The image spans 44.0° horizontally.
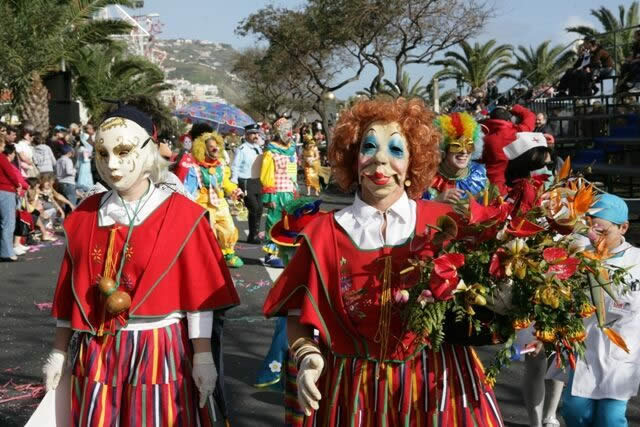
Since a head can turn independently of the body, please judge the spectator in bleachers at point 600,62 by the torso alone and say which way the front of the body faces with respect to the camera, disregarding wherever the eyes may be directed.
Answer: to the viewer's left

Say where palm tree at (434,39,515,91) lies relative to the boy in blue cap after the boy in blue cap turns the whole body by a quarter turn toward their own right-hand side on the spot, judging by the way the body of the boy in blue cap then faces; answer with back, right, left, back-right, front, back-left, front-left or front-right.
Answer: front-right

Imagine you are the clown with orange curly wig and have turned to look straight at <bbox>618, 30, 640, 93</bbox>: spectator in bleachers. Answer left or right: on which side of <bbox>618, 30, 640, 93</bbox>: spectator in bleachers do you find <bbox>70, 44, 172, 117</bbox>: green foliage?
left

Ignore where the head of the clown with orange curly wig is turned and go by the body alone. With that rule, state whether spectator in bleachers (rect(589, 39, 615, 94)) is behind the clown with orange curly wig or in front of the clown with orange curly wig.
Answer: behind

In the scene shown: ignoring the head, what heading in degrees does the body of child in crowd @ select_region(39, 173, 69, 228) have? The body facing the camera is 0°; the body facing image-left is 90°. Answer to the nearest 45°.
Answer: approximately 315°

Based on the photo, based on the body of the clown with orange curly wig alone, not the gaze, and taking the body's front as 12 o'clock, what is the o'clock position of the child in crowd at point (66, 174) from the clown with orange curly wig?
The child in crowd is roughly at 5 o'clock from the clown with orange curly wig.
